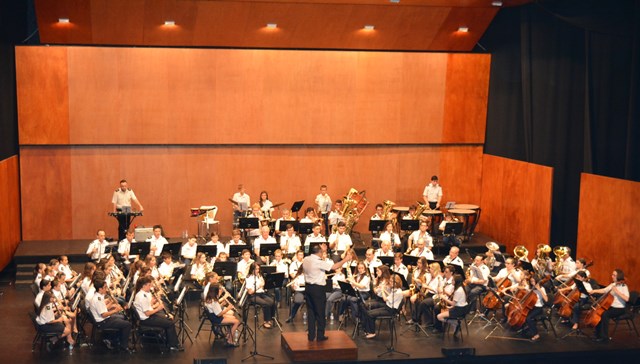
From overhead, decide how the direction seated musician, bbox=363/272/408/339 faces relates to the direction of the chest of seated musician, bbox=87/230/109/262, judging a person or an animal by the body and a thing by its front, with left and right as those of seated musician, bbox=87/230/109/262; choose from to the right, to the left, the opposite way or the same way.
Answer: to the right

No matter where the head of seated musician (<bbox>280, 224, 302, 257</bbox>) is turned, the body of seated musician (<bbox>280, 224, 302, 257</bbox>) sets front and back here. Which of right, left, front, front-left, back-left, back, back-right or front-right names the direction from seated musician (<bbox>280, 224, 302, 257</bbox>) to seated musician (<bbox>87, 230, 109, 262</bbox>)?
right

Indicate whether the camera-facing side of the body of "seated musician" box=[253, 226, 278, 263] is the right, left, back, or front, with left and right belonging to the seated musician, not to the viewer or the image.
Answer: front

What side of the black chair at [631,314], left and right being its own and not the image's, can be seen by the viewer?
left

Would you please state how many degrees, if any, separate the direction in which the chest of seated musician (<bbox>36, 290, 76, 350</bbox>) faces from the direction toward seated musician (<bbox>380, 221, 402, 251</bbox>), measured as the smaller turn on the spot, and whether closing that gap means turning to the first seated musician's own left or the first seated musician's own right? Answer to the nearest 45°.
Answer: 0° — they already face them

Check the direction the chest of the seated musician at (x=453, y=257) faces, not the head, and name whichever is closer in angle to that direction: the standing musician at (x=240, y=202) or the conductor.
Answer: the conductor

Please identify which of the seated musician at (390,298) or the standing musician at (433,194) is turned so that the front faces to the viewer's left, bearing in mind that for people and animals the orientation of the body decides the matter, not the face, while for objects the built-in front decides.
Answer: the seated musician

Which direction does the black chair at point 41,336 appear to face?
to the viewer's right

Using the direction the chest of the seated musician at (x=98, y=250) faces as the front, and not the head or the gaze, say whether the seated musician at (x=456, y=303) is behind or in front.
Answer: in front

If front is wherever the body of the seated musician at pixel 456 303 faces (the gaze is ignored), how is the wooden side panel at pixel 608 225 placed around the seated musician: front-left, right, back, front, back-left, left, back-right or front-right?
back-right

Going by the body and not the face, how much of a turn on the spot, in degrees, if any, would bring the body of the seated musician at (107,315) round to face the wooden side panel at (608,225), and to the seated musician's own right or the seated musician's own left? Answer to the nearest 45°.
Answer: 0° — they already face it

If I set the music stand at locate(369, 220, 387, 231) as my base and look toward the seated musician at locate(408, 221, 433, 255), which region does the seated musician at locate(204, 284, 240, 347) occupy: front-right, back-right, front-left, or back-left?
back-right

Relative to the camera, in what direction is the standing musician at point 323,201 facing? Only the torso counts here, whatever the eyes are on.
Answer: toward the camera

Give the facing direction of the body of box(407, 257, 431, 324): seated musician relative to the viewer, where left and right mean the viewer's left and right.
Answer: facing the viewer and to the left of the viewer

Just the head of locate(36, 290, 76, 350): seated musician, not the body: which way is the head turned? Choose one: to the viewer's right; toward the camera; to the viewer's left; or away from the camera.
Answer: to the viewer's right

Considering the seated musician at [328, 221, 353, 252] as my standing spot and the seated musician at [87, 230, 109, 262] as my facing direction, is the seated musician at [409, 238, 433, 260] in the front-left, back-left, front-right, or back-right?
back-left
